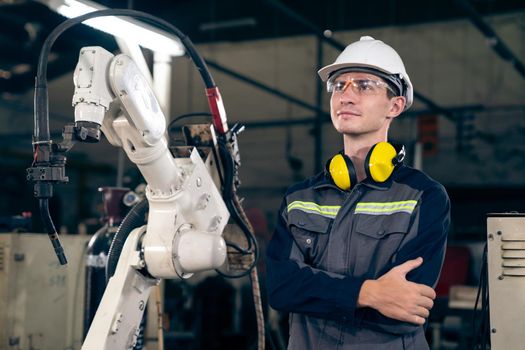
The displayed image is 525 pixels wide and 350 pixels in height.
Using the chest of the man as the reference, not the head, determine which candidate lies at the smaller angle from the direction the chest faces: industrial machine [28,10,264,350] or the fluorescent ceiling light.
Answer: the industrial machine

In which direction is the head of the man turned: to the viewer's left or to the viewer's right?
to the viewer's left

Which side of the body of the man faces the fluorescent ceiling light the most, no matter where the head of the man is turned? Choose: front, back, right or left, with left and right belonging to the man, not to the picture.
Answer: right

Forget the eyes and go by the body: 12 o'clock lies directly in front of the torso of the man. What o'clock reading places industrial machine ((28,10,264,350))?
The industrial machine is roughly at 2 o'clock from the man.

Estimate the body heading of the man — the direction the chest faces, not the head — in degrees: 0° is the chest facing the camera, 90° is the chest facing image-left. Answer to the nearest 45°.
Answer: approximately 45°

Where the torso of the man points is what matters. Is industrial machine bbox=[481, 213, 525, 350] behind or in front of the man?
behind
